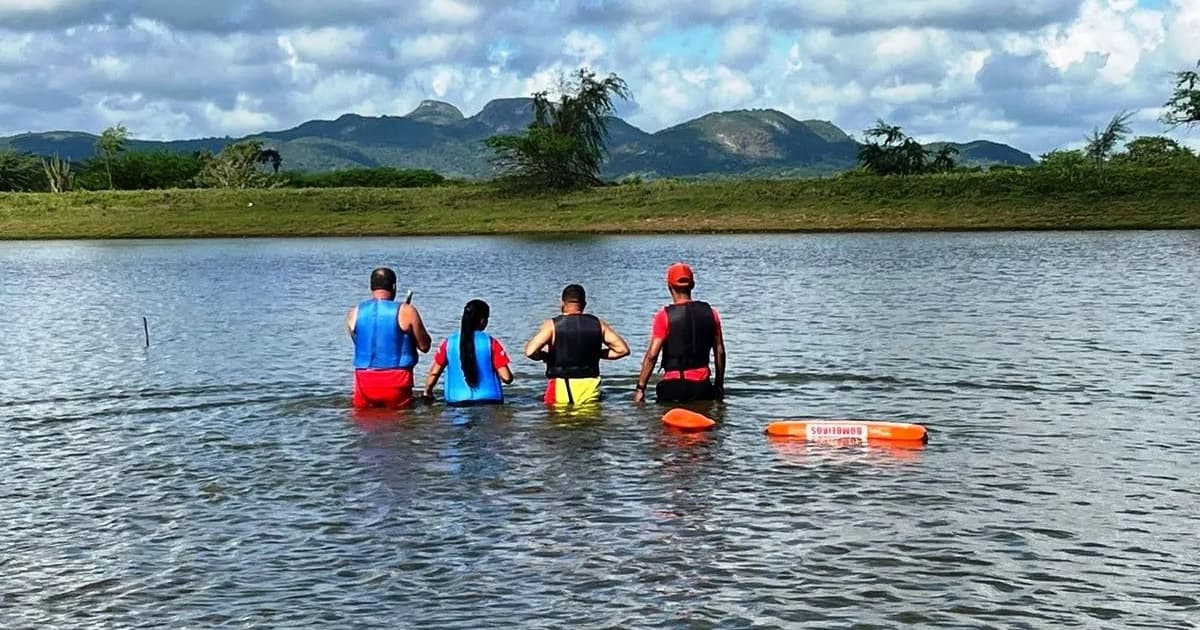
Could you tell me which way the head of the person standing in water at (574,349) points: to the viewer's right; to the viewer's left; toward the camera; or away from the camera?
away from the camera

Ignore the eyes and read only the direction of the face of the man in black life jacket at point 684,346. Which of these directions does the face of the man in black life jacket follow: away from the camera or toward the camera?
away from the camera

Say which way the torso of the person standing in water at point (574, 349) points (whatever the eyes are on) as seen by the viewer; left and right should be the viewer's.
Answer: facing away from the viewer

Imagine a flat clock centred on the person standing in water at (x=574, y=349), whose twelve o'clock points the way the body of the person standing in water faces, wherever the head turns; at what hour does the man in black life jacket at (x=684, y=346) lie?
The man in black life jacket is roughly at 3 o'clock from the person standing in water.

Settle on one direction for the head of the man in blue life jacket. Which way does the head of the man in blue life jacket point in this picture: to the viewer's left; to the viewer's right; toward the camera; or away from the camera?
away from the camera

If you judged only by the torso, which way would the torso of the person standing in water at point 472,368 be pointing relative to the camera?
away from the camera

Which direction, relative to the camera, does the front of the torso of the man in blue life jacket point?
away from the camera

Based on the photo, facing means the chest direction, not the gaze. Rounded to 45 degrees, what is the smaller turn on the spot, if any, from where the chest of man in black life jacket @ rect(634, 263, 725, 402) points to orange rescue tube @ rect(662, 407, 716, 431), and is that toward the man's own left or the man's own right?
approximately 180°

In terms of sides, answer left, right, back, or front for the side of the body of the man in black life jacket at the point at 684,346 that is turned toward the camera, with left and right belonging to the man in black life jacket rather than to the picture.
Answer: back
